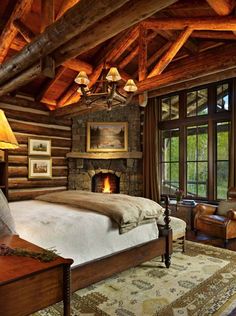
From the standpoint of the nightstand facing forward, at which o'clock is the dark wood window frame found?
The dark wood window frame is roughly at 12 o'clock from the nightstand.

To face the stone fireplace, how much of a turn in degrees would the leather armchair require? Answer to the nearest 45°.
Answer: approximately 90° to its right

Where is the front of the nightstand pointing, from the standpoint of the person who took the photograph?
facing away from the viewer and to the right of the viewer

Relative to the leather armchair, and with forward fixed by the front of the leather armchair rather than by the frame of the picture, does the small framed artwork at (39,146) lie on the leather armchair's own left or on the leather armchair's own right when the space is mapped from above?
on the leather armchair's own right

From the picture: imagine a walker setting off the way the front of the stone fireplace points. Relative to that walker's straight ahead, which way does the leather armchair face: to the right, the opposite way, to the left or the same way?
to the right

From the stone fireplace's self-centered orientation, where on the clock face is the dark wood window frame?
The dark wood window frame is roughly at 10 o'clock from the stone fireplace.

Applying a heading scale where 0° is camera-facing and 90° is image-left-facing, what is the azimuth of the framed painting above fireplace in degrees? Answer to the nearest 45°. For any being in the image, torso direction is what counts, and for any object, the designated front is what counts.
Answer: approximately 0°

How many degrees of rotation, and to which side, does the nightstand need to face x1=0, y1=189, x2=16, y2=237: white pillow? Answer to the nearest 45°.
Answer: approximately 45° to its left

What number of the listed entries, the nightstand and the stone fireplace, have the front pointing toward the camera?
1

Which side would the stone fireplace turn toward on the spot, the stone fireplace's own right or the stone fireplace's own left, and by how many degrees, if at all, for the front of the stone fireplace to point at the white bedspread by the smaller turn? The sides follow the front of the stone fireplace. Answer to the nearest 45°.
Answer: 0° — it already faces it

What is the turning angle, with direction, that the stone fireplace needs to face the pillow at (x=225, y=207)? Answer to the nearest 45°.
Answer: approximately 45° to its left
